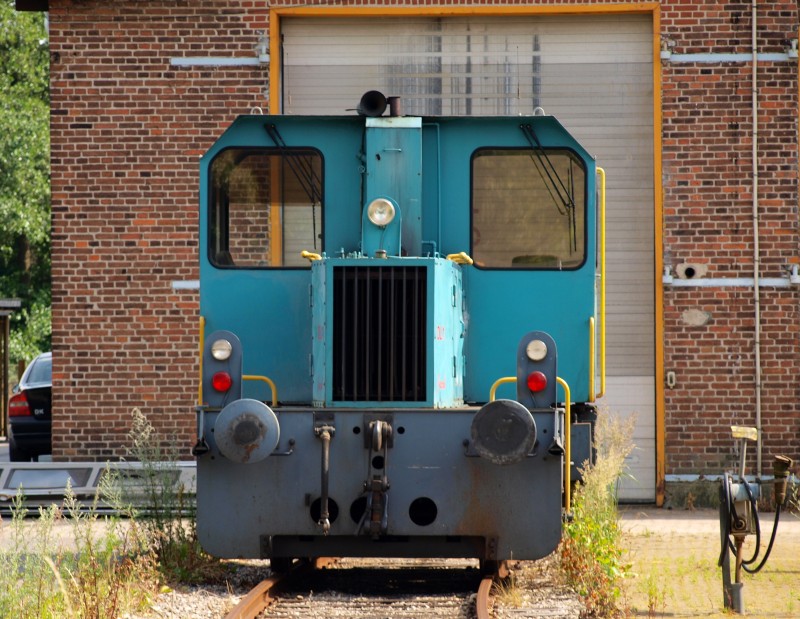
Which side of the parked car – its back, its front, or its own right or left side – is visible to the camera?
back

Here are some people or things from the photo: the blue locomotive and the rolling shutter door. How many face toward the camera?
2

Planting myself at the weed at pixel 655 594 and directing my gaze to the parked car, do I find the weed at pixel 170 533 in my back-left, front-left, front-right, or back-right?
front-left

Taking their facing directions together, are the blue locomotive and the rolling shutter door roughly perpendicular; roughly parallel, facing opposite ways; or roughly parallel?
roughly parallel

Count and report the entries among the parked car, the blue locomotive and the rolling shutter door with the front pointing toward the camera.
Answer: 2

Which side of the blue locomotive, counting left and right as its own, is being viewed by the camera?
front

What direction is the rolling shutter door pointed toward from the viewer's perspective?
toward the camera

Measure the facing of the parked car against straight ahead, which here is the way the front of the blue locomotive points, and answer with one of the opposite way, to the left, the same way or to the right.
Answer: the opposite way

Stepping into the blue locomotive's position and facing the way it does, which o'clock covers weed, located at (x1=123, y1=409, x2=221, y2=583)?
The weed is roughly at 1 o'clock from the blue locomotive.

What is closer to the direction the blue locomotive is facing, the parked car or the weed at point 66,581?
the weed

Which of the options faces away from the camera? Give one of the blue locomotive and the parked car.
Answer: the parked car

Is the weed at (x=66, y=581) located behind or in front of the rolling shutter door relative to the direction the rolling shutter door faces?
in front

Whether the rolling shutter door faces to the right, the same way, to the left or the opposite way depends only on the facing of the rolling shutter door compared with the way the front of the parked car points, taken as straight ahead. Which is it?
the opposite way

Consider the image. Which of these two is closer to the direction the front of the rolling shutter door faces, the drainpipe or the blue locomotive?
the blue locomotive
